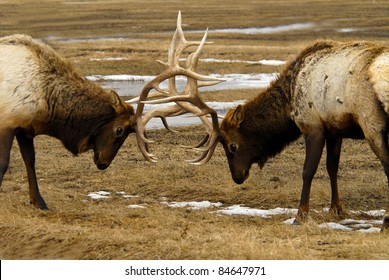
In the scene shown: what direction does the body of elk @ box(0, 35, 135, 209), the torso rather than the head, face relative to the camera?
to the viewer's right

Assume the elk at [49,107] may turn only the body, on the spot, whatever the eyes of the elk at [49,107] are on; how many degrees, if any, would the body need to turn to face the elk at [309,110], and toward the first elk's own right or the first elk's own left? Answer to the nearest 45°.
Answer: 0° — it already faces it
